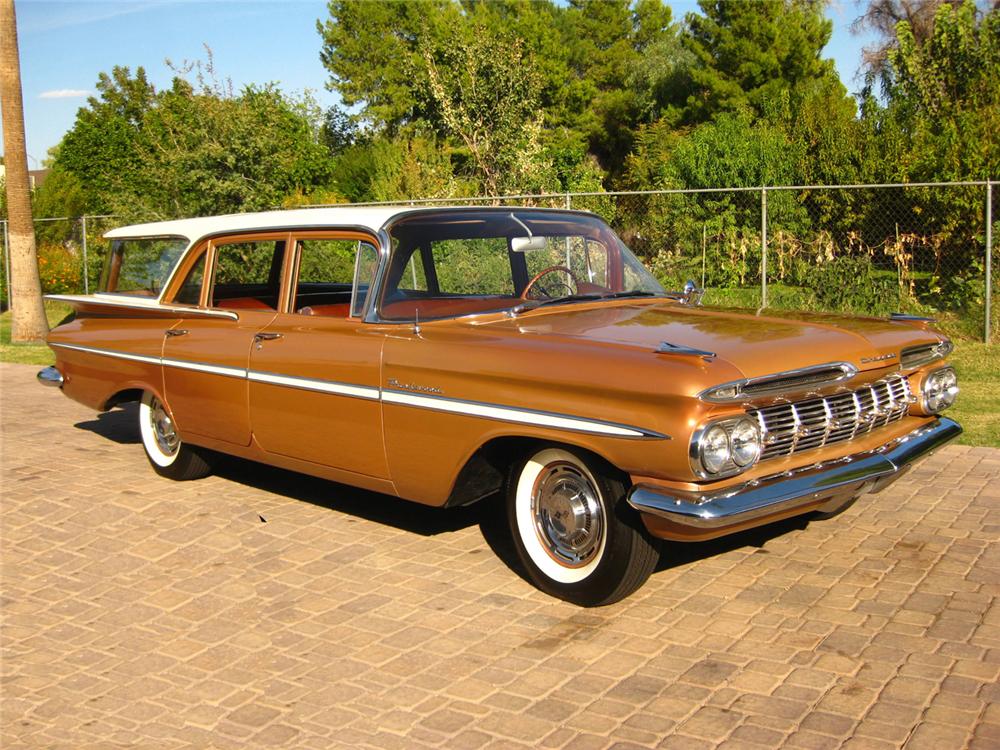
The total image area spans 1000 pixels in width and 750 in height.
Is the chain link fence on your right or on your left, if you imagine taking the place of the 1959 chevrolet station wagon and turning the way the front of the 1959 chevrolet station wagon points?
on your left

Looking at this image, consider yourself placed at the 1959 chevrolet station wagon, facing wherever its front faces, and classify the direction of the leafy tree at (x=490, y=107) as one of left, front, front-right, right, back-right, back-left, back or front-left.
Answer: back-left

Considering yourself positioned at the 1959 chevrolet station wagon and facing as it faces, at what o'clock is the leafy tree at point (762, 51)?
The leafy tree is roughly at 8 o'clock from the 1959 chevrolet station wagon.

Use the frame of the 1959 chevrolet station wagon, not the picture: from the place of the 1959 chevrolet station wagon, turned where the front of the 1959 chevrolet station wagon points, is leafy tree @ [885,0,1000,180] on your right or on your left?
on your left

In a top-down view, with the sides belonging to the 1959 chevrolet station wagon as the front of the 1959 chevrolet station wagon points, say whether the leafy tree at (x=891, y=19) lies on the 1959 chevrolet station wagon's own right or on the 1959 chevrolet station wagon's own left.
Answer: on the 1959 chevrolet station wagon's own left
